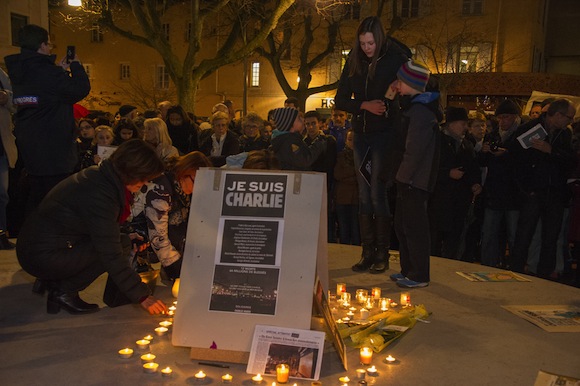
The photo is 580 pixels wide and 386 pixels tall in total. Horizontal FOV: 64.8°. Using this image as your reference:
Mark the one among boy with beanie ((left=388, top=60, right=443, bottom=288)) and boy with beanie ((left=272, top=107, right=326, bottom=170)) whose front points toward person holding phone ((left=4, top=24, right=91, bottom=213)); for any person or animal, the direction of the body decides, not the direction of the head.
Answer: boy with beanie ((left=388, top=60, right=443, bottom=288))

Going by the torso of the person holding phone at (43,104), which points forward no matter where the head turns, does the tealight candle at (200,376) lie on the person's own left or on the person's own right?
on the person's own right

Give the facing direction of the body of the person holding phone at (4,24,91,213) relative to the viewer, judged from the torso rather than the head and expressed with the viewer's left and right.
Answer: facing away from the viewer and to the right of the viewer

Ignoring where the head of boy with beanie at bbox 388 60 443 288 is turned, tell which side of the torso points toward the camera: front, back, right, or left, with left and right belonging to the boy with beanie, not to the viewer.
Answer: left

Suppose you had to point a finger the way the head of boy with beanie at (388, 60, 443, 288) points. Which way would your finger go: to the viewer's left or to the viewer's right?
to the viewer's left

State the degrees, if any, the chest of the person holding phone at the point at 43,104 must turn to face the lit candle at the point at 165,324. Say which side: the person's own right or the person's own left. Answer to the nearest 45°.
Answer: approximately 135° to the person's own right

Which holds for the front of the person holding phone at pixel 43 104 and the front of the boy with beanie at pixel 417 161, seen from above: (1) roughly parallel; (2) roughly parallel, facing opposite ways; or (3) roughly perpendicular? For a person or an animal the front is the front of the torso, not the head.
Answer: roughly perpendicular

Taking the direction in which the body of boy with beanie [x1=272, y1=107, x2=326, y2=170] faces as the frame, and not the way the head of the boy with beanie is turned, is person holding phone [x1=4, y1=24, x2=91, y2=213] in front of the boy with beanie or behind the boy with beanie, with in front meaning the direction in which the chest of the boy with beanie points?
behind
